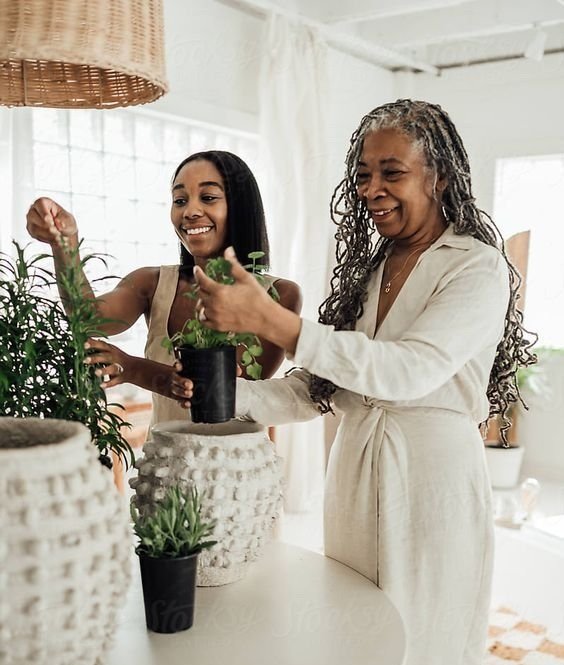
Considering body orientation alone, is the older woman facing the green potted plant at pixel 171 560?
yes

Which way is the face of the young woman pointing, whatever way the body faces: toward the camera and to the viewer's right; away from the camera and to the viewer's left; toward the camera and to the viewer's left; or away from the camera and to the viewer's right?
toward the camera and to the viewer's left

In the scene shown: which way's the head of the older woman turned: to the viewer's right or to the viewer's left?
to the viewer's left

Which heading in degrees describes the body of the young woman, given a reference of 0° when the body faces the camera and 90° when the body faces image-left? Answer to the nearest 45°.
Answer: approximately 45°

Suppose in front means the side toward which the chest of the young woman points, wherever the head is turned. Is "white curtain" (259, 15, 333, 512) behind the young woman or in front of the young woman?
behind

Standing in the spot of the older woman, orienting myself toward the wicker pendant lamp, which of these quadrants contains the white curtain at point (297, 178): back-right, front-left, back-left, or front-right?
back-right

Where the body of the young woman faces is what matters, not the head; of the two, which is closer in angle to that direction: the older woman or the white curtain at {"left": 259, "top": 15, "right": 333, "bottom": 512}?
the older woman

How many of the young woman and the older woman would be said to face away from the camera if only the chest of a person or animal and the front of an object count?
0

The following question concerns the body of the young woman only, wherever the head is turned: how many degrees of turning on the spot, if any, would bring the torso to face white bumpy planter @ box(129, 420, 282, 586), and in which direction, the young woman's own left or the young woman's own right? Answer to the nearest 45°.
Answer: approximately 45° to the young woman's own left

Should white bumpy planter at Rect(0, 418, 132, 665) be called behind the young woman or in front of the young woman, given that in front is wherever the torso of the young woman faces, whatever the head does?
in front
